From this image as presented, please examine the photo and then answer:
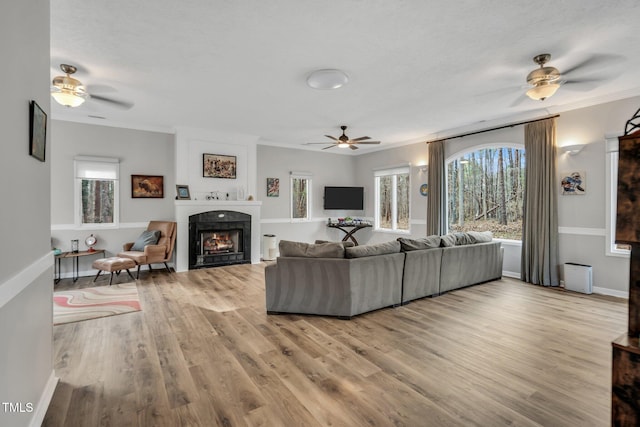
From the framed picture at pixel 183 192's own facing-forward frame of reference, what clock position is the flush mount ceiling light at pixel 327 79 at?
The flush mount ceiling light is roughly at 11 o'clock from the framed picture.

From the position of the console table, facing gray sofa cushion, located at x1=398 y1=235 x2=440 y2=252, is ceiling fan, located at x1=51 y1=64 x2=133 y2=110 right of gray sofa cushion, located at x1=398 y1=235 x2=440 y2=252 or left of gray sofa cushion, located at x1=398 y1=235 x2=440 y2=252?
right

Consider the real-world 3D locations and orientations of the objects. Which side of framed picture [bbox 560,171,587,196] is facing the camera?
front

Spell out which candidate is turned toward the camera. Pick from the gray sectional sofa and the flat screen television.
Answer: the flat screen television

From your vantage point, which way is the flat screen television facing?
toward the camera

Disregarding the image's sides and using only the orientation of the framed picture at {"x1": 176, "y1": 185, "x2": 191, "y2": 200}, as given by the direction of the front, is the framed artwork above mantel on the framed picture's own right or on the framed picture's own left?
on the framed picture's own left

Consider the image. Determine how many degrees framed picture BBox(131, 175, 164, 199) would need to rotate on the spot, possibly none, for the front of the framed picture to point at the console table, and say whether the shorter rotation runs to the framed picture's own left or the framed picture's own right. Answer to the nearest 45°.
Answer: approximately 90° to the framed picture's own left

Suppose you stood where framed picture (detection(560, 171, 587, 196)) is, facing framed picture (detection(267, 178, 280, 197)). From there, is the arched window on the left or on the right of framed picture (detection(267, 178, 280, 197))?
right

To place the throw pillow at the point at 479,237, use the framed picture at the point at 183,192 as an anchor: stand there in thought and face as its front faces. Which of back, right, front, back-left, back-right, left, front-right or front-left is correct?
front-left

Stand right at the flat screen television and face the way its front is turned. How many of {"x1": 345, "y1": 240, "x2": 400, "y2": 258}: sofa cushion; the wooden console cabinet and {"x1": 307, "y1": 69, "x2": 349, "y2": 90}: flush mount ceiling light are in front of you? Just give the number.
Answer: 3

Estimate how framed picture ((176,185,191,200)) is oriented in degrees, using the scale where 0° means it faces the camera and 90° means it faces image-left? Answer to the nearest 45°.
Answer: approximately 0°

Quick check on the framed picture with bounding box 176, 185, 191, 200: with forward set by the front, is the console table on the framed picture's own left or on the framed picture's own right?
on the framed picture's own left

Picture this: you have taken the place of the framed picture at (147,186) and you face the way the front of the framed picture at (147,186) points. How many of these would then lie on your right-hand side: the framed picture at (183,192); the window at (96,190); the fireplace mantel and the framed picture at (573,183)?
1
